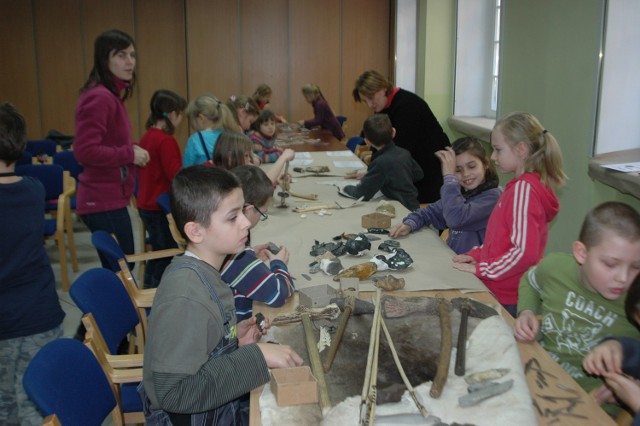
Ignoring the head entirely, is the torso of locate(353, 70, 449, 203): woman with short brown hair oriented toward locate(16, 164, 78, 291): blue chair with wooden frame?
yes

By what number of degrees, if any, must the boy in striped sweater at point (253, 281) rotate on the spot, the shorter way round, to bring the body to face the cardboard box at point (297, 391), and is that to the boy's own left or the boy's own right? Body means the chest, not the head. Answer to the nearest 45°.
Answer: approximately 90° to the boy's own right

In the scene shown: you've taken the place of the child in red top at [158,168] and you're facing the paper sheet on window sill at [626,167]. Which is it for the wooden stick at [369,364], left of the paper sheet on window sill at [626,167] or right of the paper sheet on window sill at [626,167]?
right

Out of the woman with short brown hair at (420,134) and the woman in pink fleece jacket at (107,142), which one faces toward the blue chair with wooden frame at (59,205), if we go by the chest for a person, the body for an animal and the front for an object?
the woman with short brown hair

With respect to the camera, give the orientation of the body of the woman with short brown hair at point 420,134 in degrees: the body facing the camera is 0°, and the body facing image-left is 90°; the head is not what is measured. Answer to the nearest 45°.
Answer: approximately 90°

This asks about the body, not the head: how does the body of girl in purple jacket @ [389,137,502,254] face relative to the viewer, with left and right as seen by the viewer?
facing the viewer and to the left of the viewer

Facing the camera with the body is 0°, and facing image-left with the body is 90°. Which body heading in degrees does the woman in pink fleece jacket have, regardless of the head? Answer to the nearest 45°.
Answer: approximately 270°

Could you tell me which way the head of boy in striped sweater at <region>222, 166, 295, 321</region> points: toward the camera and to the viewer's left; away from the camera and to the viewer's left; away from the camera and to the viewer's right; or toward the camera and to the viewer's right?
away from the camera and to the viewer's right

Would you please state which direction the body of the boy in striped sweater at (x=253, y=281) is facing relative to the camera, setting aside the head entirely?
to the viewer's right

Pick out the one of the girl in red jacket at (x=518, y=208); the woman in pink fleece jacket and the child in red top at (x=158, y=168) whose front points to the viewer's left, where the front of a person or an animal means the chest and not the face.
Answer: the girl in red jacket

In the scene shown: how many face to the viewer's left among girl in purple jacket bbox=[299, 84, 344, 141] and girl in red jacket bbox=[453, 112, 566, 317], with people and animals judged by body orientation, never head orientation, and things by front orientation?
2

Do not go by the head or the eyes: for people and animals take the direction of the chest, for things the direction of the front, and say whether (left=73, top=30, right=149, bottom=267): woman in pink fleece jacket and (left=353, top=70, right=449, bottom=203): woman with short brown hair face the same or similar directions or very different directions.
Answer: very different directions

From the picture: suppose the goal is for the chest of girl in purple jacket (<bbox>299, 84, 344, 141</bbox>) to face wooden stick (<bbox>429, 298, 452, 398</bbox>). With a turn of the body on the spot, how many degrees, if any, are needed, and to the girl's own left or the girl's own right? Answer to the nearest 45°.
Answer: approximately 90° to the girl's own left
